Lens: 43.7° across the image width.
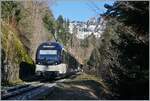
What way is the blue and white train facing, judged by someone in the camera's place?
facing the viewer
